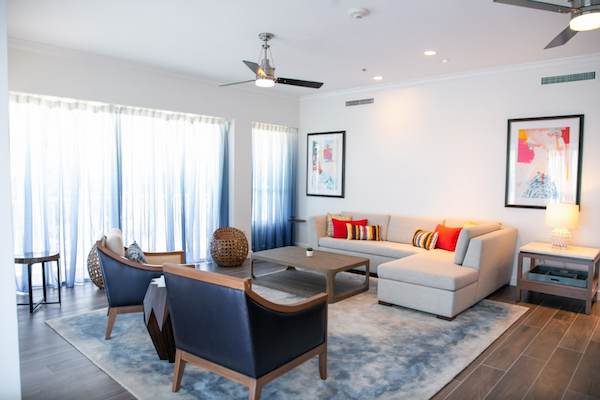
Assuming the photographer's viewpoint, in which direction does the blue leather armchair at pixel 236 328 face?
facing away from the viewer and to the right of the viewer

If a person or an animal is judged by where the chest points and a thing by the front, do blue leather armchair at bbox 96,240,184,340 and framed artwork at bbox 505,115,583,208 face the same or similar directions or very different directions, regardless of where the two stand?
very different directions

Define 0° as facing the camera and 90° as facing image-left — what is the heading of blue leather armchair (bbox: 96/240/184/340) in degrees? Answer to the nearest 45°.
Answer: approximately 225°

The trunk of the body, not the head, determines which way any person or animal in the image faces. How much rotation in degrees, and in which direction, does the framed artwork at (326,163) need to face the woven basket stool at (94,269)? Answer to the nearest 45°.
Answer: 0° — it already faces it

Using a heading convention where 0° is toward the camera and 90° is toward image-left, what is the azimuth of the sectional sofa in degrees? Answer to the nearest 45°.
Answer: approximately 45°

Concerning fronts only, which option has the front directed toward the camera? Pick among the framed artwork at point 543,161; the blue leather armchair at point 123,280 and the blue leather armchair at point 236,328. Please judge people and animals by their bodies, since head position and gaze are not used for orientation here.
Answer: the framed artwork

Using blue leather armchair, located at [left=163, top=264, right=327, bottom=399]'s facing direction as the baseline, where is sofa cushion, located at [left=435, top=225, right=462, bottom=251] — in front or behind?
in front

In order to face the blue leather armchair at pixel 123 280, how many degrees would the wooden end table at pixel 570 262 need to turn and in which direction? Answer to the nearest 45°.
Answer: approximately 45° to its right

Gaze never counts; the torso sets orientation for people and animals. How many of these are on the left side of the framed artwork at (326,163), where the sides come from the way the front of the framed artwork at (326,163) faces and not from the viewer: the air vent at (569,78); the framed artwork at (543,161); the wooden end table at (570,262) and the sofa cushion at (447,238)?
4

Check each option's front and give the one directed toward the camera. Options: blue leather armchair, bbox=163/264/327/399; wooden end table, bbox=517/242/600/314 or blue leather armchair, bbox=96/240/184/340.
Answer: the wooden end table

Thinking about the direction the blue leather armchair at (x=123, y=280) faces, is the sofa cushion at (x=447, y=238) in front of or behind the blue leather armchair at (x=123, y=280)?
in front

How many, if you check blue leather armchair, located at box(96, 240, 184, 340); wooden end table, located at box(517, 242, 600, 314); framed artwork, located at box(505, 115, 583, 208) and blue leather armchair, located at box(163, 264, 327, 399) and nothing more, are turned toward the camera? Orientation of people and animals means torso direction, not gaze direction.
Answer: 2

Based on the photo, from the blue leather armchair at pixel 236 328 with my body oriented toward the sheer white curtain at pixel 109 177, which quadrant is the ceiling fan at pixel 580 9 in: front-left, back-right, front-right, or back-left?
back-right

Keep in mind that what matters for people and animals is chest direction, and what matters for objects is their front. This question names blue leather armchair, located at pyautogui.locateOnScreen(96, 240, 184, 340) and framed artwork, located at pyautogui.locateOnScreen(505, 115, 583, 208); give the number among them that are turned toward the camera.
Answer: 1

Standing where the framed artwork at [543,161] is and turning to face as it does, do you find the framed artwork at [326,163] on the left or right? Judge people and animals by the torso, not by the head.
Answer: on its right
